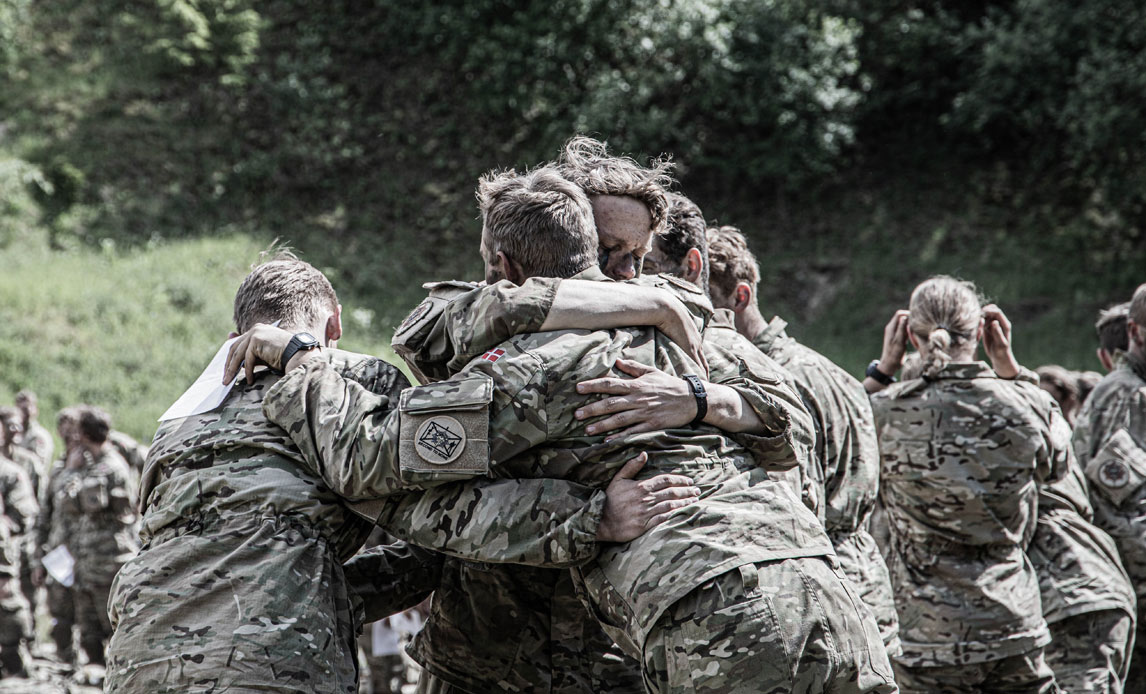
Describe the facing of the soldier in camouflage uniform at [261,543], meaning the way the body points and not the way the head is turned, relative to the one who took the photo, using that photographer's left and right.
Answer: facing away from the viewer and to the right of the viewer

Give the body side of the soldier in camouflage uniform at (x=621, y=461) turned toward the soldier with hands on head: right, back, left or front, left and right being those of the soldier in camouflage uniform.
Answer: right

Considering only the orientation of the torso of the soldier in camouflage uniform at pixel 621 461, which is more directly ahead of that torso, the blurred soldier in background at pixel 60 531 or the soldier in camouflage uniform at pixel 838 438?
the blurred soldier in background

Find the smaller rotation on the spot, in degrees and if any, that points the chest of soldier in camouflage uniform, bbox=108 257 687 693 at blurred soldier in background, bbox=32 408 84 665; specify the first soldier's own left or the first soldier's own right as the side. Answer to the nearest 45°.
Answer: approximately 45° to the first soldier's own left

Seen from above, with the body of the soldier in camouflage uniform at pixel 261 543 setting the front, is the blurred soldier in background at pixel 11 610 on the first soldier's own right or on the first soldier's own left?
on the first soldier's own left

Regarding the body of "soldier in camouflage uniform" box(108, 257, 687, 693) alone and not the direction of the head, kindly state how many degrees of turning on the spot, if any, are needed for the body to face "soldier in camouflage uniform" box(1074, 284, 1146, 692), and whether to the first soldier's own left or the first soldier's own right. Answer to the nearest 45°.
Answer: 0° — they already face them

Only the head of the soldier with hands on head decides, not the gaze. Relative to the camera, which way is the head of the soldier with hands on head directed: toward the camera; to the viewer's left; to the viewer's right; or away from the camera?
away from the camera

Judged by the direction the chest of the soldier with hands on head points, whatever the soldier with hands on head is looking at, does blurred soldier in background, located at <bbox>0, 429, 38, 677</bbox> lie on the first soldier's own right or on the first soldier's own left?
on the first soldier's own left

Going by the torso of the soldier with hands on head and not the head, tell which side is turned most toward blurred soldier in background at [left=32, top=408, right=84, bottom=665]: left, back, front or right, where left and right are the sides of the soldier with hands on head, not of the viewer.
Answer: left

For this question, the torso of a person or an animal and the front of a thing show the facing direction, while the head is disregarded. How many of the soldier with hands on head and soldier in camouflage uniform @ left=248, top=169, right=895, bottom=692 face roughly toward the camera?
0

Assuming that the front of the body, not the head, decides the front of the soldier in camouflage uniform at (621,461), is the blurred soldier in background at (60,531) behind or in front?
in front

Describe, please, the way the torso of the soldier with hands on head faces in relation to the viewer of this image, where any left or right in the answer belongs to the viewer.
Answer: facing away from the viewer

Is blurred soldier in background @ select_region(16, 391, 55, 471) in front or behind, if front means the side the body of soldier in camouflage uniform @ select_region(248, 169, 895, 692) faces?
in front

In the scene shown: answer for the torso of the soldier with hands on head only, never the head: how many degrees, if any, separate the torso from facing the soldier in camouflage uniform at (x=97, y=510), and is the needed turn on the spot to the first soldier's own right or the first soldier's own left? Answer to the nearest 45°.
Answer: approximately 90° to the first soldier's own left
